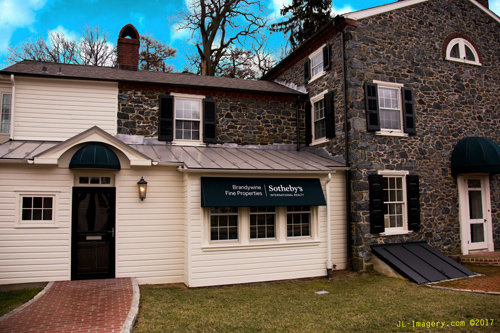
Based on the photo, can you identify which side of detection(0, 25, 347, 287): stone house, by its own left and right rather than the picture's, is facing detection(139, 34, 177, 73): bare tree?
back

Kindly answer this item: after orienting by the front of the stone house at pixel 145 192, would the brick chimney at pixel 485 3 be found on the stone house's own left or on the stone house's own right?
on the stone house's own left

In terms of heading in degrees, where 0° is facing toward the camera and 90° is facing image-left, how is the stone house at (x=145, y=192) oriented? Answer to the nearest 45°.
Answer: approximately 0°

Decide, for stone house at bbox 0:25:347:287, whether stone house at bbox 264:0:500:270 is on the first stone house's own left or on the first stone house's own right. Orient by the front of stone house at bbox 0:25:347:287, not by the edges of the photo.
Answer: on the first stone house's own left
